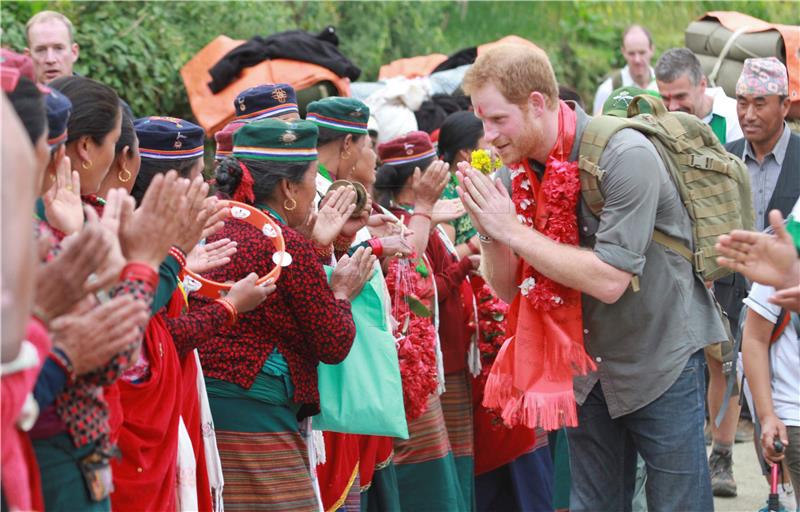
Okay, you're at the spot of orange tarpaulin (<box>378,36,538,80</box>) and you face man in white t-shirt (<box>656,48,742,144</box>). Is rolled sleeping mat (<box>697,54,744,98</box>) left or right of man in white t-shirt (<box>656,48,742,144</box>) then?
left

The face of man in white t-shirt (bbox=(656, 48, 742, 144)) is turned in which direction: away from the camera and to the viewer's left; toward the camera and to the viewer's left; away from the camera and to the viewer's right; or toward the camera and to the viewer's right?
toward the camera and to the viewer's left

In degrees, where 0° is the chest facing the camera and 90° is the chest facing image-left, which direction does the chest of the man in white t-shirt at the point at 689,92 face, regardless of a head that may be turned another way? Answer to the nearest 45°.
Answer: approximately 45°

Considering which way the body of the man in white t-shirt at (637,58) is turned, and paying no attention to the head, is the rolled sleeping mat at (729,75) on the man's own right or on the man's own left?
on the man's own left

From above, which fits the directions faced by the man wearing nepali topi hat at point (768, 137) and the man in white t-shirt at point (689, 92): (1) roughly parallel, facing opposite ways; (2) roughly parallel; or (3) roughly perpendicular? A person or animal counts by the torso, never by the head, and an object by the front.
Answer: roughly parallel

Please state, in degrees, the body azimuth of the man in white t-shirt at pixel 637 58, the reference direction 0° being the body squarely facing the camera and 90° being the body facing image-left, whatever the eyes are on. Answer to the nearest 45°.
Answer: approximately 0°

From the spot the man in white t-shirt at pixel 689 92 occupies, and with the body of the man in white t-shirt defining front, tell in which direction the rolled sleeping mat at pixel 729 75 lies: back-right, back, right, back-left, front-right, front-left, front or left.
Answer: back-right

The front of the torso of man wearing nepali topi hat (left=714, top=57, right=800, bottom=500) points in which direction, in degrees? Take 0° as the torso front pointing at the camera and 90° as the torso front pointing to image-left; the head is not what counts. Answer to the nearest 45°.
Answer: approximately 45°

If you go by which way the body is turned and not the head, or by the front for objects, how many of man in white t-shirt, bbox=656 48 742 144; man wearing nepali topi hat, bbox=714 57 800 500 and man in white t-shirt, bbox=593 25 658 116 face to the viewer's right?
0

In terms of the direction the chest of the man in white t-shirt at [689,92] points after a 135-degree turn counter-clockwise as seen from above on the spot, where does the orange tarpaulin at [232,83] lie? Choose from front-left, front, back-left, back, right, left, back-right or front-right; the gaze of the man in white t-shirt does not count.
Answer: back

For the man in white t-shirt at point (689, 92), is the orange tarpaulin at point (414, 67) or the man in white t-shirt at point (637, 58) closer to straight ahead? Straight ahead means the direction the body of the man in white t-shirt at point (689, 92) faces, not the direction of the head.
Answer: the orange tarpaulin

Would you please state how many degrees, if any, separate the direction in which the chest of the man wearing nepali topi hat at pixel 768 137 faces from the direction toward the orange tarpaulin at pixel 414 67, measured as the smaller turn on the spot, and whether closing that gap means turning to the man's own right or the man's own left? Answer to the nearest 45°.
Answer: approximately 90° to the man's own right
